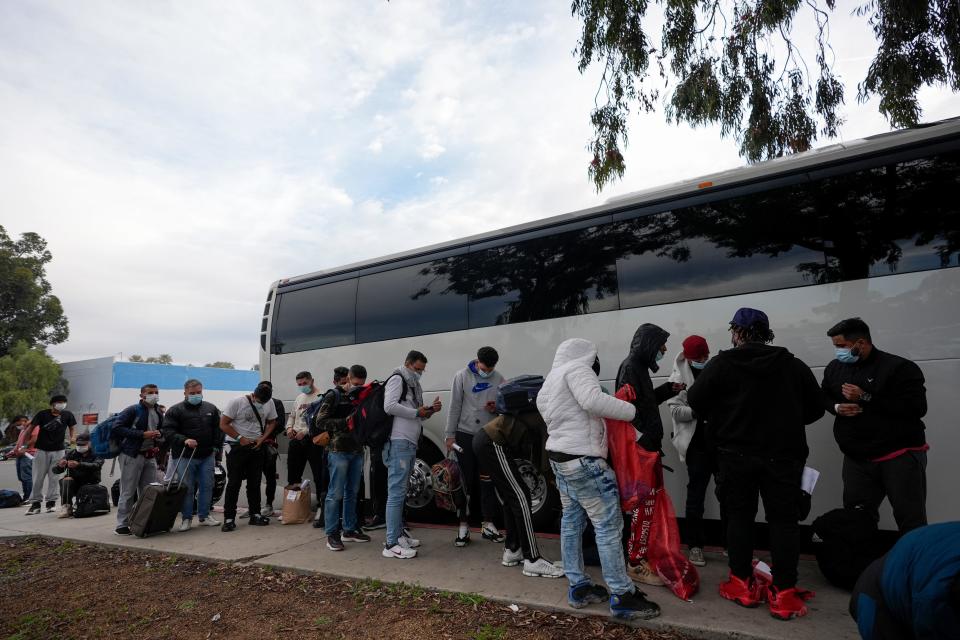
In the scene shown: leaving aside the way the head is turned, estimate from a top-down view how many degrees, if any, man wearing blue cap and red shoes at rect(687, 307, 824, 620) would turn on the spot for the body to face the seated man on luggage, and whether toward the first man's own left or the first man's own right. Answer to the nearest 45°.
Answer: approximately 90° to the first man's own left

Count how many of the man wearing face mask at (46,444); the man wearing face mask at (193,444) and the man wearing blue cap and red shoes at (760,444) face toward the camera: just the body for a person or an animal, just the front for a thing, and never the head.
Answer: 2

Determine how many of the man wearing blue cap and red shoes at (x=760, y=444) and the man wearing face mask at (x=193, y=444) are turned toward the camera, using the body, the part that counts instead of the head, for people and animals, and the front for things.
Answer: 1

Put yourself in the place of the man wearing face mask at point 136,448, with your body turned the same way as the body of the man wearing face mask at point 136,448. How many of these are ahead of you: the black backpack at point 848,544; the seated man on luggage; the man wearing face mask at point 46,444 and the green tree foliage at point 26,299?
1

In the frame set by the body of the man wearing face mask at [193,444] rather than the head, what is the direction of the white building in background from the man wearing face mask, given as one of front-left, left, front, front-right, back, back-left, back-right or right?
back

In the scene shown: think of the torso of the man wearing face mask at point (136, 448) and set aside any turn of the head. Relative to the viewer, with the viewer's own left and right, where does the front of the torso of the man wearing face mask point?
facing the viewer and to the right of the viewer

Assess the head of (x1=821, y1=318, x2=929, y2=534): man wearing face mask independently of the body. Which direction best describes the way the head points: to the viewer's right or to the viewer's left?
to the viewer's left

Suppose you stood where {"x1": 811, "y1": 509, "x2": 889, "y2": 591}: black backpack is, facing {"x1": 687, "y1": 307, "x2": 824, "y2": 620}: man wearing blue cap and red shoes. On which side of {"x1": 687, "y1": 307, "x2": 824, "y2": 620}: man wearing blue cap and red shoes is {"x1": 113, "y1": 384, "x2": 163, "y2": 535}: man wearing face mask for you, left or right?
right

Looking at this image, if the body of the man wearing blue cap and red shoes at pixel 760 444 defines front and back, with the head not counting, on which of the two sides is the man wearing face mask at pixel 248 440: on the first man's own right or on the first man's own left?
on the first man's own left

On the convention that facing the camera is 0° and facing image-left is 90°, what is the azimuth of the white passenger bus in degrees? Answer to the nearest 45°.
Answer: approximately 315°

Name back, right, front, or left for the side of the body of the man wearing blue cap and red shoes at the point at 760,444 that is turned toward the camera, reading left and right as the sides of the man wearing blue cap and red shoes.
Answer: back
